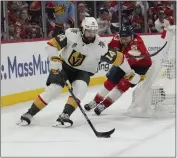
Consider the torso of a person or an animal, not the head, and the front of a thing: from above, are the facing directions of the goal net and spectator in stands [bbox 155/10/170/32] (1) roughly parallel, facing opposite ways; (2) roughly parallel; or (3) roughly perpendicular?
roughly perpendicular

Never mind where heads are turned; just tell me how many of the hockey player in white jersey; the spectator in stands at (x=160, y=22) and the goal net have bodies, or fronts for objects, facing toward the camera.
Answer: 2

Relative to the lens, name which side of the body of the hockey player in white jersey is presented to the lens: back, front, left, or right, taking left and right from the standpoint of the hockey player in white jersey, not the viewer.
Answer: front

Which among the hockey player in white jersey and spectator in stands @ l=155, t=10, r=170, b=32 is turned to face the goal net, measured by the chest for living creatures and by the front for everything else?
the spectator in stands

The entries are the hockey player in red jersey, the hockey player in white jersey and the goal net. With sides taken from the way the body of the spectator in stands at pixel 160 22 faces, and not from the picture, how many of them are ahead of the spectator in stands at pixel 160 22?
3

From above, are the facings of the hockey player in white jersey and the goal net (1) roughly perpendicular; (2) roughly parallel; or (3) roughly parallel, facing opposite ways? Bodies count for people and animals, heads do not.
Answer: roughly perpendicular

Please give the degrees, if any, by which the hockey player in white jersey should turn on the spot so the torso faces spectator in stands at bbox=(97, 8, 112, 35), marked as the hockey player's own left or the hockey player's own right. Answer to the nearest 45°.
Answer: approximately 180°

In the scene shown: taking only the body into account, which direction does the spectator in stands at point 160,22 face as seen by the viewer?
toward the camera
